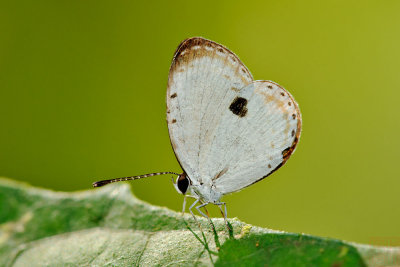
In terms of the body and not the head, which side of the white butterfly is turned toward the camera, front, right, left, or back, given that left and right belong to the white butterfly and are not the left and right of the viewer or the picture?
left
